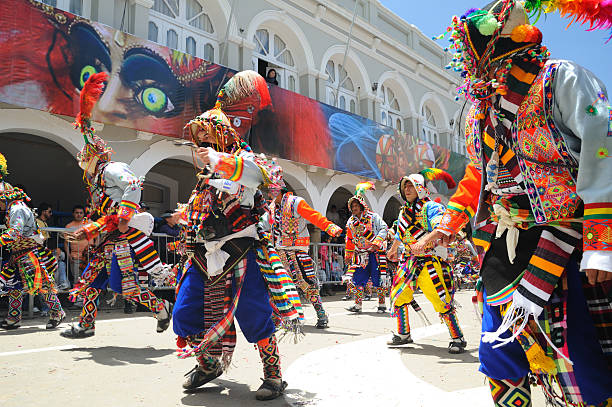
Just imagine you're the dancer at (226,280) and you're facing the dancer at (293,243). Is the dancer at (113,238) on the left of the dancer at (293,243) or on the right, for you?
left

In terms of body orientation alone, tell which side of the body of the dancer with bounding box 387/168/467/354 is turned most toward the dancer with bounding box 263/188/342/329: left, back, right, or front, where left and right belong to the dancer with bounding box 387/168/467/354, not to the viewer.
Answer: right

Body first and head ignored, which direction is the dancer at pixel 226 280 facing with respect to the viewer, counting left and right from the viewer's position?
facing the viewer and to the left of the viewer

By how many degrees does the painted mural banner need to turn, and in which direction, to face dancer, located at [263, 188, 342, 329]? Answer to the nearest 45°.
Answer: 0° — it already faces them

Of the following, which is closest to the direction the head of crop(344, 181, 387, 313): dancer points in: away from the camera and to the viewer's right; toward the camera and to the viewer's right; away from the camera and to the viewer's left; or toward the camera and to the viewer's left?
toward the camera and to the viewer's left

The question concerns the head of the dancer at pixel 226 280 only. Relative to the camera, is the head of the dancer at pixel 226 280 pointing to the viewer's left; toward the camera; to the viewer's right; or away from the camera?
to the viewer's left

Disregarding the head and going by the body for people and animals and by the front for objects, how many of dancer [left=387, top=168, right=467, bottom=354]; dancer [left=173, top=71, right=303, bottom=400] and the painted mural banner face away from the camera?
0

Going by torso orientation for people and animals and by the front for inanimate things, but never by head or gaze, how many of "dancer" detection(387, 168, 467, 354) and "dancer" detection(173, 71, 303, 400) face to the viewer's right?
0

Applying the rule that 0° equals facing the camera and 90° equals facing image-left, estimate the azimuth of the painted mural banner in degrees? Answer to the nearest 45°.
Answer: approximately 315°

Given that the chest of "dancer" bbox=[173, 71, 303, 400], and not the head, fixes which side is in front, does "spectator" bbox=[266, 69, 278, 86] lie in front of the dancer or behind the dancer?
behind

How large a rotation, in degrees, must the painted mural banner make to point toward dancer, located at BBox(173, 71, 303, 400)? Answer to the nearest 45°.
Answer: approximately 45° to its right
